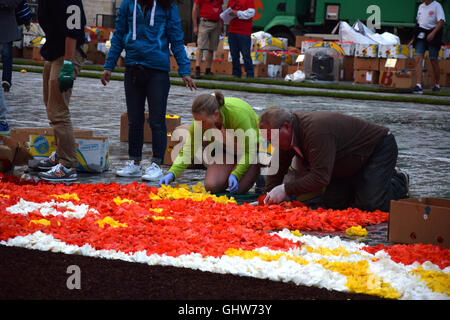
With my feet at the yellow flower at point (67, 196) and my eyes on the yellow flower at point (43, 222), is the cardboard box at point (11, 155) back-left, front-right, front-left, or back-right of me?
back-right

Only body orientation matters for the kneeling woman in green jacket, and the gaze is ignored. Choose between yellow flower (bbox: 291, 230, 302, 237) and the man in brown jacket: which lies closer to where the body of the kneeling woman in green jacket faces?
the yellow flower

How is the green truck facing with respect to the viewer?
to the viewer's left

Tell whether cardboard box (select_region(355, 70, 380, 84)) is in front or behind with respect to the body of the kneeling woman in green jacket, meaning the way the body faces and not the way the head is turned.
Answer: behind

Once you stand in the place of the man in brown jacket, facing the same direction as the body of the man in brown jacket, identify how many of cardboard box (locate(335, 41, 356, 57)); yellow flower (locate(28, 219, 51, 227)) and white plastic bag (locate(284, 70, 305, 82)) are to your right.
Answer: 2

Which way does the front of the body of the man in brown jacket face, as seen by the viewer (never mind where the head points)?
to the viewer's left

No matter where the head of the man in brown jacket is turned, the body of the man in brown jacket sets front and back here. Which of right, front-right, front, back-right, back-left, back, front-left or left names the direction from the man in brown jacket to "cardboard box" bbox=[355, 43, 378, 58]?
right

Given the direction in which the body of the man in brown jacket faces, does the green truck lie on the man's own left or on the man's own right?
on the man's own right

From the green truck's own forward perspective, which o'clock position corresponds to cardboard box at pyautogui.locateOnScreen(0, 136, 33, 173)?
The cardboard box is roughly at 9 o'clock from the green truck.

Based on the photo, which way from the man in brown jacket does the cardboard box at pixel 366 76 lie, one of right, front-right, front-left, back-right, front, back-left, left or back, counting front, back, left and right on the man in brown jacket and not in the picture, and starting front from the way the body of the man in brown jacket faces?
right
